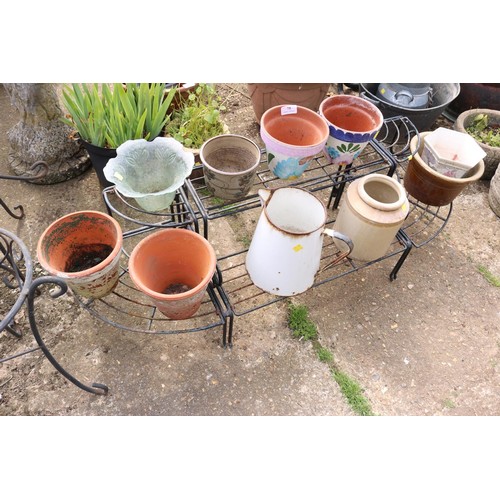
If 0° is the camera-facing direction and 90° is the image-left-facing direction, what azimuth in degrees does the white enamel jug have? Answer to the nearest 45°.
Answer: approximately 90°

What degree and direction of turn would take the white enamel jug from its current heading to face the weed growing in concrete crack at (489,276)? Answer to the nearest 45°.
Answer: approximately 135° to its right

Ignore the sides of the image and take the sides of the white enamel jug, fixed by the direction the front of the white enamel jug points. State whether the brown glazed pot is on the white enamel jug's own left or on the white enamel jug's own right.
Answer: on the white enamel jug's own right
